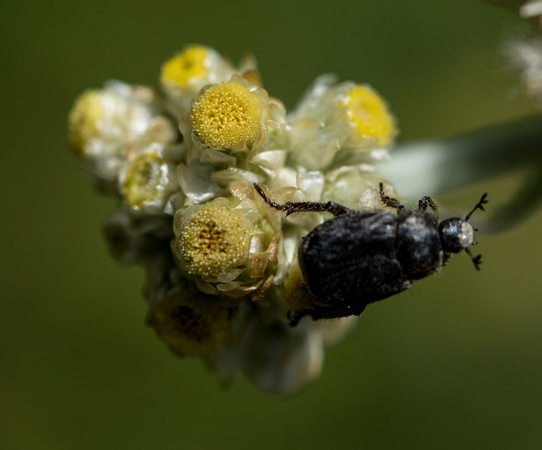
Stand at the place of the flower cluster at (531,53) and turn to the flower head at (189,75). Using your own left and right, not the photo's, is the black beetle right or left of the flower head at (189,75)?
left

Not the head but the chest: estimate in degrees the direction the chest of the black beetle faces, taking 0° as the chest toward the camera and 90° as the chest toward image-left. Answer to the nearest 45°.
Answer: approximately 270°

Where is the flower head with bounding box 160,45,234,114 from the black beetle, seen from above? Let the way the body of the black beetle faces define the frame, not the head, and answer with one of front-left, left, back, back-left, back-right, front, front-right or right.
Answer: back-left

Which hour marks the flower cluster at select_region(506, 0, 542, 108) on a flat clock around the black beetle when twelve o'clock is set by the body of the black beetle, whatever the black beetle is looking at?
The flower cluster is roughly at 10 o'clock from the black beetle.

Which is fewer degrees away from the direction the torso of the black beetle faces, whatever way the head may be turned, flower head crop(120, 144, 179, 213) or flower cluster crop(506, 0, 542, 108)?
the flower cluster

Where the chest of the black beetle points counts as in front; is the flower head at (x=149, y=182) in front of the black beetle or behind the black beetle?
behind
